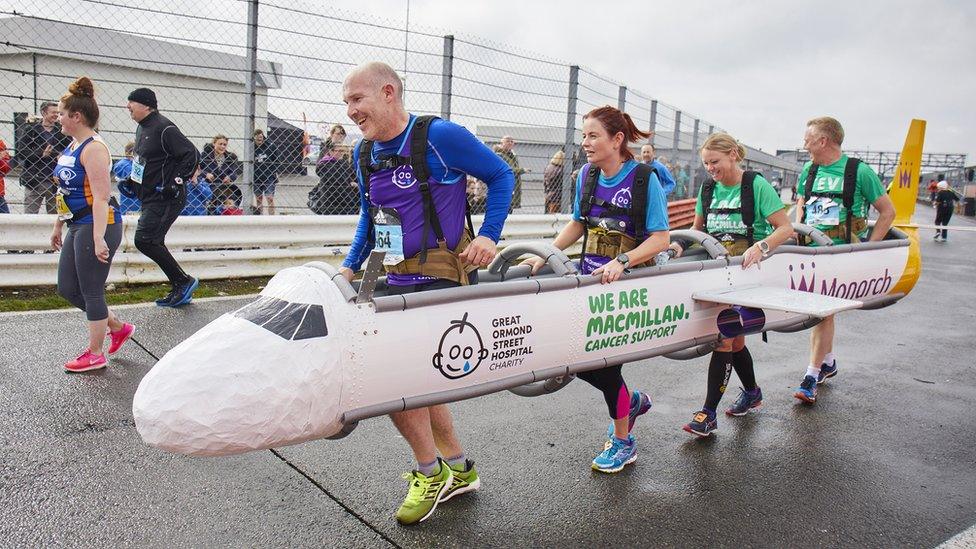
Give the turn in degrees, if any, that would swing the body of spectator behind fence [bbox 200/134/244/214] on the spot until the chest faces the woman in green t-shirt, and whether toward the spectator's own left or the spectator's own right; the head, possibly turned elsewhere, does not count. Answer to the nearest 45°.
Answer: approximately 45° to the spectator's own left

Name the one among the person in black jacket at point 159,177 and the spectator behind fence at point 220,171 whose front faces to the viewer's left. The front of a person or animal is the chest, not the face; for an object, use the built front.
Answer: the person in black jacket

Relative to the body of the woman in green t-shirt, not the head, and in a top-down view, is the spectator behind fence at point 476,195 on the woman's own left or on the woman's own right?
on the woman's own right

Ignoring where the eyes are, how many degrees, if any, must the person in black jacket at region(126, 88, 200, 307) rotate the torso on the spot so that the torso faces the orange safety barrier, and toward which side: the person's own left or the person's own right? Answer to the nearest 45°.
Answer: approximately 135° to the person's own right

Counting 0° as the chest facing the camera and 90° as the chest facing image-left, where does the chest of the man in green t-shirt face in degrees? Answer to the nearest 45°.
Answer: approximately 45°

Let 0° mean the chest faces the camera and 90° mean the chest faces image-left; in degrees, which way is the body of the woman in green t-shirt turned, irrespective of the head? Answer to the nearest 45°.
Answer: approximately 45°

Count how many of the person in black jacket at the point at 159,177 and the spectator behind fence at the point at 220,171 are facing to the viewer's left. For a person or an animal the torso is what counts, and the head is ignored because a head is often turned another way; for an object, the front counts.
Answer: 1

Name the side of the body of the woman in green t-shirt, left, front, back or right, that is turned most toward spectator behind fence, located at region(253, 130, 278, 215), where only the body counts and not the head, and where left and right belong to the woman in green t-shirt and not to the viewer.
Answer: right

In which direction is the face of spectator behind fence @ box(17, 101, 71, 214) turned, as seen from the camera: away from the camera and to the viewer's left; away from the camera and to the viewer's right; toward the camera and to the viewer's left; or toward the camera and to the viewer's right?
toward the camera and to the viewer's right

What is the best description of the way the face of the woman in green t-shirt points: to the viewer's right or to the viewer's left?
to the viewer's left
